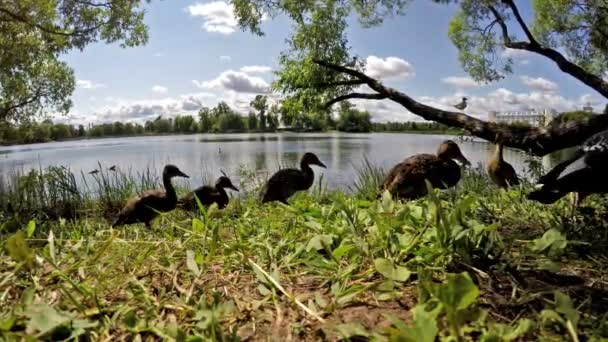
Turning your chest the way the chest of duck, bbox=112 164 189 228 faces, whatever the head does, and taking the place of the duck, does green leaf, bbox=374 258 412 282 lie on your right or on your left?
on your right

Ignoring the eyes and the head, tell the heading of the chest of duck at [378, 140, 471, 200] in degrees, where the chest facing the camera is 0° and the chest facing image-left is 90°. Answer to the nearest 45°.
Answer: approximately 270°

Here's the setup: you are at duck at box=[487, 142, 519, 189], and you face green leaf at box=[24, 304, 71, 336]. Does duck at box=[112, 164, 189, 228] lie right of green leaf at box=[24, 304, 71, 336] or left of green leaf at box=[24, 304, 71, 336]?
right

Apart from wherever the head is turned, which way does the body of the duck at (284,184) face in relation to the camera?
to the viewer's right

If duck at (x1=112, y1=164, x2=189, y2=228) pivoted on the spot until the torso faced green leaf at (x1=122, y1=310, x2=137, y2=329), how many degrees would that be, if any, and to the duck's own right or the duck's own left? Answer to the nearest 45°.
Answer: approximately 90° to the duck's own right

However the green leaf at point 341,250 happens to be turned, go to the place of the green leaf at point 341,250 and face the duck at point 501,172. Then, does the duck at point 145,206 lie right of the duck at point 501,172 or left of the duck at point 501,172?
left

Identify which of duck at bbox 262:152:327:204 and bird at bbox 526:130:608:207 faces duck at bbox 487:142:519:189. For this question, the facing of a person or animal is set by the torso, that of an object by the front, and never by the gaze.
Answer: duck at bbox 262:152:327:204

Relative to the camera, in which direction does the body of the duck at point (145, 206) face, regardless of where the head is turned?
to the viewer's right

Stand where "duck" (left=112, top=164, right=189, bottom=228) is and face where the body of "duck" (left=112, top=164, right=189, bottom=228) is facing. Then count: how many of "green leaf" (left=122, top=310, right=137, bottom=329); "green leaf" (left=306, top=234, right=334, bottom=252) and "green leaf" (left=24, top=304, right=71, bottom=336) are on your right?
3

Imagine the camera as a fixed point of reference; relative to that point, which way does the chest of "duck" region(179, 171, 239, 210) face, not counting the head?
to the viewer's right

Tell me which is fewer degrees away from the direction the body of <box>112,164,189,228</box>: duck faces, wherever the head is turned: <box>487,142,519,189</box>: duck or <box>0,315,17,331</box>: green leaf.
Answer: the duck
